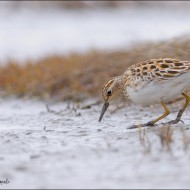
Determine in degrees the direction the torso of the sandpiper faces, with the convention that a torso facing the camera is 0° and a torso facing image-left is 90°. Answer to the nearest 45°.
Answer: approximately 90°
